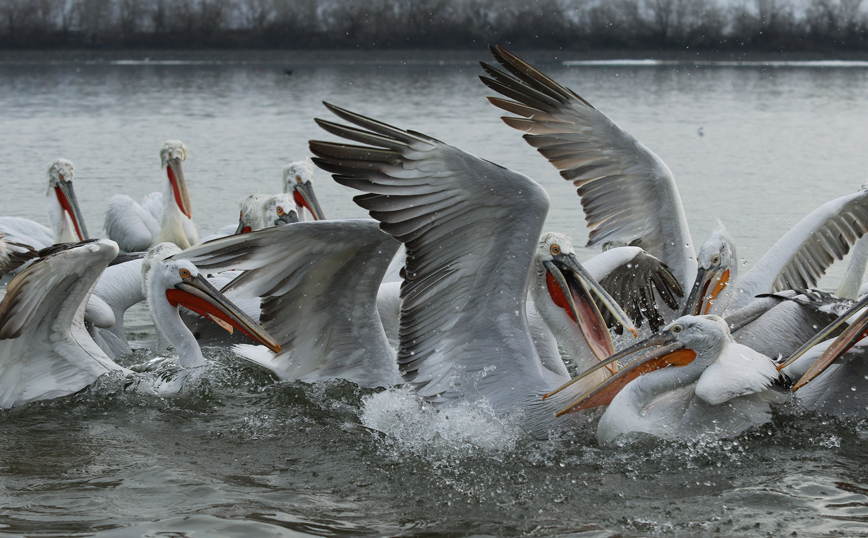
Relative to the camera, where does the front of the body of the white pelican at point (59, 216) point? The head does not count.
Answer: to the viewer's right

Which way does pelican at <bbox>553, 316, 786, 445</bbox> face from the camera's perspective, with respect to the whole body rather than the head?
to the viewer's left

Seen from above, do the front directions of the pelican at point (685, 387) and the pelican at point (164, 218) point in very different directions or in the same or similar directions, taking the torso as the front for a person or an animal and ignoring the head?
very different directions

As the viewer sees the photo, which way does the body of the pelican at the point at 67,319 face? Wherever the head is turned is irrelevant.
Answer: to the viewer's right

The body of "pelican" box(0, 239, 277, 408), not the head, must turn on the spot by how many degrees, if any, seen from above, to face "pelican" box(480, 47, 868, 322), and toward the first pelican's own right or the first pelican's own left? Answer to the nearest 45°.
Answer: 0° — it already faces it

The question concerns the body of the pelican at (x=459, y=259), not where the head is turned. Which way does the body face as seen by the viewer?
to the viewer's right

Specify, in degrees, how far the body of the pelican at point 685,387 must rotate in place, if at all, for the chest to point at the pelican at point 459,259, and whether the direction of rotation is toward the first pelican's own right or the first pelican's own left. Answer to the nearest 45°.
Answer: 0° — it already faces it

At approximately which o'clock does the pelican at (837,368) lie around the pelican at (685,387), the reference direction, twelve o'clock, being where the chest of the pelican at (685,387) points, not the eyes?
the pelican at (837,368) is roughly at 5 o'clock from the pelican at (685,387).

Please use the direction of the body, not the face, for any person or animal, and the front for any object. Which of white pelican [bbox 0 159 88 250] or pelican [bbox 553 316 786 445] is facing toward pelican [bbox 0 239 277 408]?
pelican [bbox 553 316 786 445]

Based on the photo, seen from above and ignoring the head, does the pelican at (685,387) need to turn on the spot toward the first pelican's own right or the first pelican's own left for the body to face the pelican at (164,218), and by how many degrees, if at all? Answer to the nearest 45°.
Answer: approximately 45° to the first pelican's own right

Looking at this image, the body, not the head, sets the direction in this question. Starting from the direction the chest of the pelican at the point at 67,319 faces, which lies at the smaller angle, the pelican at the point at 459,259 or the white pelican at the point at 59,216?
the pelican
